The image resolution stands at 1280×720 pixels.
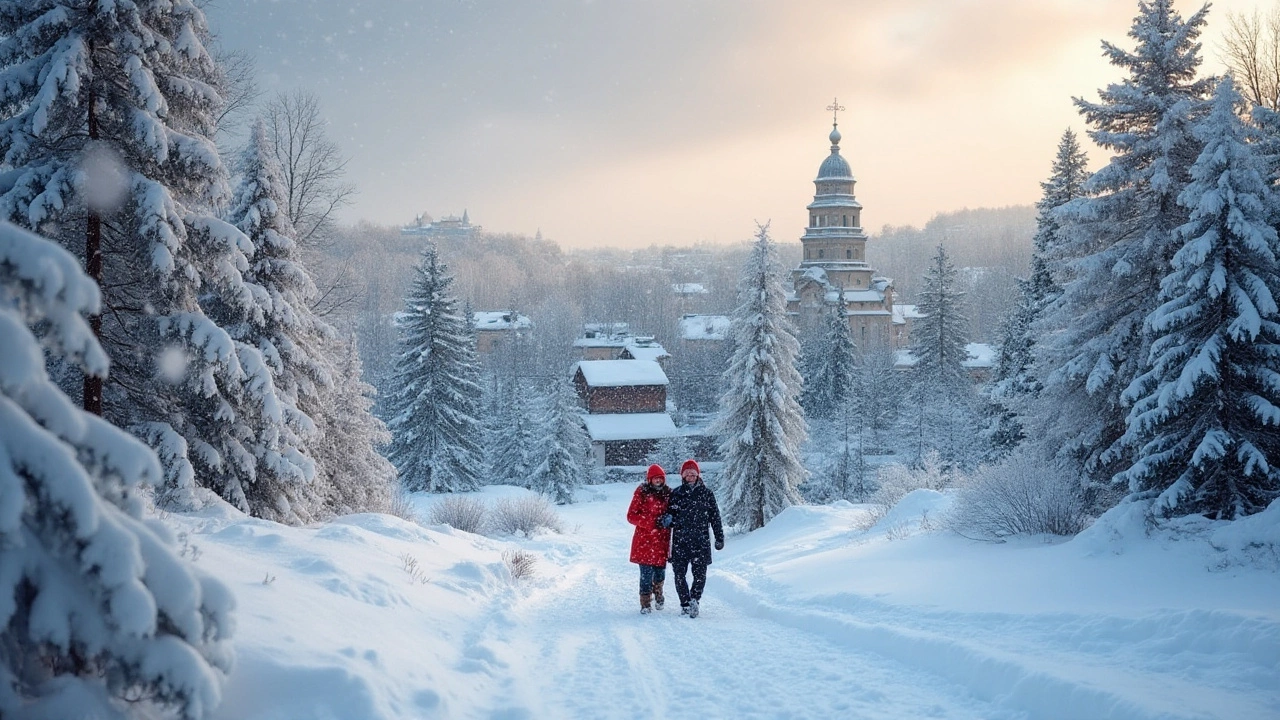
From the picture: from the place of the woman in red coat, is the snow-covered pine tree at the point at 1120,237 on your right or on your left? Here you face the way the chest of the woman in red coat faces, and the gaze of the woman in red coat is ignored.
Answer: on your left

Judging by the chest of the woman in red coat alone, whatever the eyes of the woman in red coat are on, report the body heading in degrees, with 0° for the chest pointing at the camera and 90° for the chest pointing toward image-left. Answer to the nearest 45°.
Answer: approximately 0°

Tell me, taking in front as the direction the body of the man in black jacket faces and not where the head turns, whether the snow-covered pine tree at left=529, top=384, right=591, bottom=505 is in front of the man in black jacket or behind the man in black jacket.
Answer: behind

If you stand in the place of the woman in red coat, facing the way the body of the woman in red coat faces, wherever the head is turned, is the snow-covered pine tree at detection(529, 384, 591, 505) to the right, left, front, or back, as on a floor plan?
back

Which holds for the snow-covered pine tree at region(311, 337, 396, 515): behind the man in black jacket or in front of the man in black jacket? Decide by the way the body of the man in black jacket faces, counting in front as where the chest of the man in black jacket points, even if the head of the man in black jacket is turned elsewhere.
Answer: behind

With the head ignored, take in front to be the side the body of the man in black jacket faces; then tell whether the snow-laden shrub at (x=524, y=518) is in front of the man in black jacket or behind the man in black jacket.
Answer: behind

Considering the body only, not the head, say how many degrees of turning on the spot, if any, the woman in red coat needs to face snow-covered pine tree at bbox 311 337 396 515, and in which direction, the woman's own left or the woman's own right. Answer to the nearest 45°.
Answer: approximately 135° to the woman's own right

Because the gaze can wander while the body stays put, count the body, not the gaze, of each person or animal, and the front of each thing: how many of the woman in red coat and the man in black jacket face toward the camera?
2
